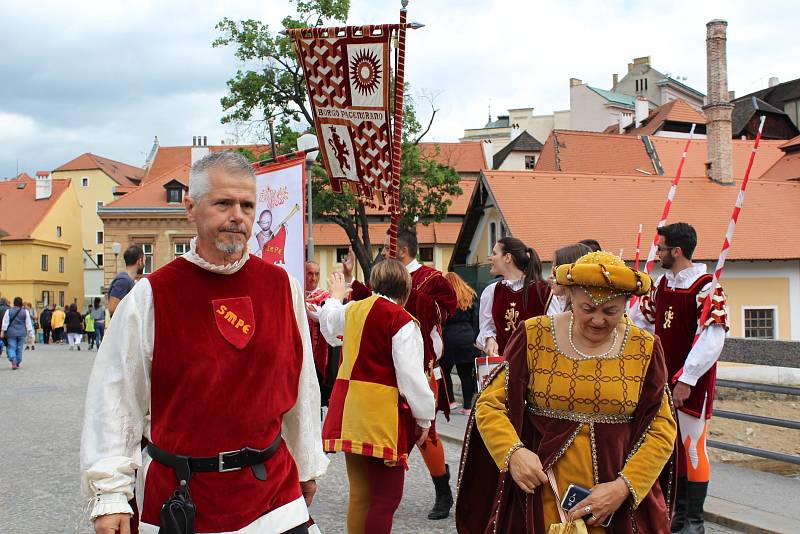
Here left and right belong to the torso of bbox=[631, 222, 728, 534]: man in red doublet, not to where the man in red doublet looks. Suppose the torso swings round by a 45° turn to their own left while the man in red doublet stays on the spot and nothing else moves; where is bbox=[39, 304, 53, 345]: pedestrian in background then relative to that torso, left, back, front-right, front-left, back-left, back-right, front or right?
back-right

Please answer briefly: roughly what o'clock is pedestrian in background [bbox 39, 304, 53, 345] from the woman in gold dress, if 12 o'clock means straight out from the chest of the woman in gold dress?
The pedestrian in background is roughly at 5 o'clock from the woman in gold dress.

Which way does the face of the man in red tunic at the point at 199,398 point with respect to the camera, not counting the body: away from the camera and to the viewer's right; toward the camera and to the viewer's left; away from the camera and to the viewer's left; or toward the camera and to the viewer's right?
toward the camera and to the viewer's right

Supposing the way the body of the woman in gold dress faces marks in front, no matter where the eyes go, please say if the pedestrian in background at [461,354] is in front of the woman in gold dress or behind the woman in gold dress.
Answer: behind

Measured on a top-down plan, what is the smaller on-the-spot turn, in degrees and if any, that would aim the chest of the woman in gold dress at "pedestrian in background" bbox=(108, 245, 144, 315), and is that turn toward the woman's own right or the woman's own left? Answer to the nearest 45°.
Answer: approximately 135° to the woman's own right

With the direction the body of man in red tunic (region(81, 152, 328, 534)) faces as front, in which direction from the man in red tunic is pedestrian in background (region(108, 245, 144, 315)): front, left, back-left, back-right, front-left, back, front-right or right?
back-left

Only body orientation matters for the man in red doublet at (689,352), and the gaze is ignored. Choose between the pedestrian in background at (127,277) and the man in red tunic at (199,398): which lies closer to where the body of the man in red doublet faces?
the man in red tunic

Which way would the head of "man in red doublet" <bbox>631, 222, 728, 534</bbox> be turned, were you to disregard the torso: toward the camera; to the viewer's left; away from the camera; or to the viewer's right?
to the viewer's left

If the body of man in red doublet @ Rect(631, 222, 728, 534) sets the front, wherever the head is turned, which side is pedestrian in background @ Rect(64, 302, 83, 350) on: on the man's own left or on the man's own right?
on the man's own right

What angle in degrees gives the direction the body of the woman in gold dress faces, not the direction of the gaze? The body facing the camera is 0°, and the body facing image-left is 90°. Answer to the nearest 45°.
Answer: approximately 0°

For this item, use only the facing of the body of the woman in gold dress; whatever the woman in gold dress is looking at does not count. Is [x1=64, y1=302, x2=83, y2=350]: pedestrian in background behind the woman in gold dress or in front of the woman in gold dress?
behind

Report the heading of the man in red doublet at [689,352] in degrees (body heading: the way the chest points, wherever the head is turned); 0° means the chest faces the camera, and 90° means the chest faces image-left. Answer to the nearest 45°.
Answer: approximately 45°
